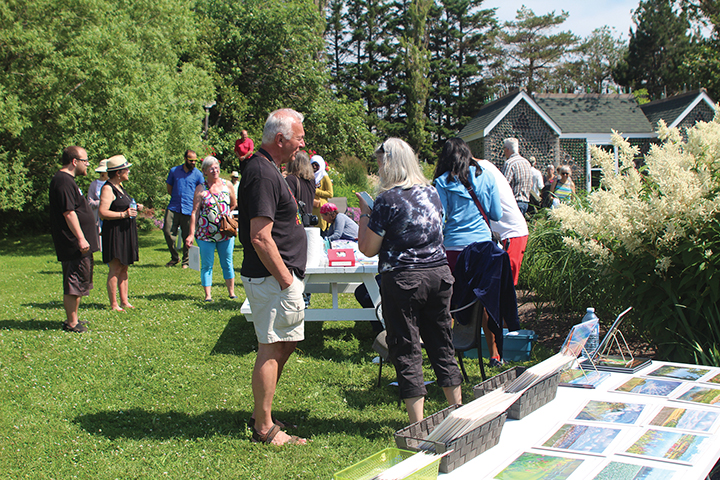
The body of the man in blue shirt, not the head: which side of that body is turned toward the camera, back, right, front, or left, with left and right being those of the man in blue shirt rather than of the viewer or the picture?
front

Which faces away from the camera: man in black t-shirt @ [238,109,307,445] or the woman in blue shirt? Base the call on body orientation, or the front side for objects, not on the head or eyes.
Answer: the woman in blue shirt

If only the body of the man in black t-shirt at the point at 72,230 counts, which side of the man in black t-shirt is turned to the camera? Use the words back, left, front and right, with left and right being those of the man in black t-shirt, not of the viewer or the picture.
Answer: right

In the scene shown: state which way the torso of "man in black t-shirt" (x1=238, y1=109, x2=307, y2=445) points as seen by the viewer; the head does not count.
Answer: to the viewer's right

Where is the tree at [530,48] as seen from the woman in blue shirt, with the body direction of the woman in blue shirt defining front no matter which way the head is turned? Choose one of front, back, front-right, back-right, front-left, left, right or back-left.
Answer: front

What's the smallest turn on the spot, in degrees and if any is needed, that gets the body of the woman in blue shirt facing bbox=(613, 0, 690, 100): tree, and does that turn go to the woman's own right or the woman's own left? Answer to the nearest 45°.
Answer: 0° — they already face it

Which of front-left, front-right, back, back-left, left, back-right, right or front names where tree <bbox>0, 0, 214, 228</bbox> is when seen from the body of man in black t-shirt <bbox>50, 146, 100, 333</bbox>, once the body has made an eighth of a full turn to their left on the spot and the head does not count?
front-left

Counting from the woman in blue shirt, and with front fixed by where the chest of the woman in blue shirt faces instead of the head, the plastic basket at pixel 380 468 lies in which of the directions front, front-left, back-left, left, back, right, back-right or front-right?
back

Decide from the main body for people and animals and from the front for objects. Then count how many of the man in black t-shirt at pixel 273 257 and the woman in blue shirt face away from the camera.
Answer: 1

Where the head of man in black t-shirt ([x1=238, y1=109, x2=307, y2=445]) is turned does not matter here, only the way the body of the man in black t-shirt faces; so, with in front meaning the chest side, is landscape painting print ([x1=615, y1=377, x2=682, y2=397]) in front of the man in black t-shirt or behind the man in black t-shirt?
in front

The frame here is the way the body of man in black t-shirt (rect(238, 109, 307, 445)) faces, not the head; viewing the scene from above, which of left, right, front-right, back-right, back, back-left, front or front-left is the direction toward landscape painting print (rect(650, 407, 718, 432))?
front-right

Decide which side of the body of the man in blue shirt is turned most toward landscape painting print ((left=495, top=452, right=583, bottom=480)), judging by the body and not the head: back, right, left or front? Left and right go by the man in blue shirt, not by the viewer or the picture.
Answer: front

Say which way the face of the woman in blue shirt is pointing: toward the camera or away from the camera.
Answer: away from the camera

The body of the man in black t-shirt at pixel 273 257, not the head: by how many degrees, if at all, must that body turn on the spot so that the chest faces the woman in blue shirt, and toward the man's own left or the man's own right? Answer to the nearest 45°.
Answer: approximately 45° to the man's own left

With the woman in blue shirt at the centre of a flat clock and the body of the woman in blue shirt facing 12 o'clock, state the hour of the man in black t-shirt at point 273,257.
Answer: The man in black t-shirt is roughly at 7 o'clock from the woman in blue shirt.

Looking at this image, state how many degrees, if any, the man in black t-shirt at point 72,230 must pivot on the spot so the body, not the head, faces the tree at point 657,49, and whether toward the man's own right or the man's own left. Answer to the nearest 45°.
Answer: approximately 45° to the man's own left

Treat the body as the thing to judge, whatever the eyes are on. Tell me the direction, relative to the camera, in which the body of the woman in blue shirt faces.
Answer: away from the camera
